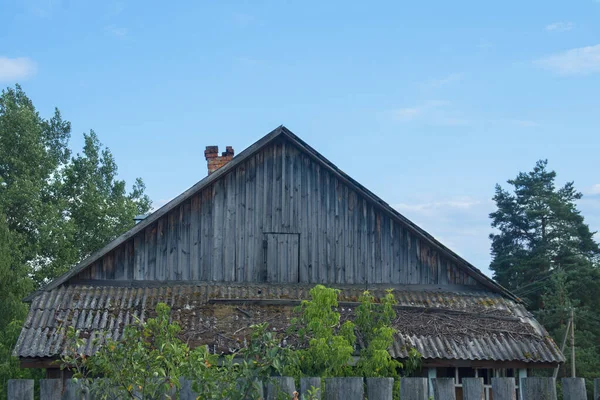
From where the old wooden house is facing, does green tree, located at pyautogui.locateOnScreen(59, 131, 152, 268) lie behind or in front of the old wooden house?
behind

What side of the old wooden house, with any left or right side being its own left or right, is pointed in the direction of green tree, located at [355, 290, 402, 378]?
front

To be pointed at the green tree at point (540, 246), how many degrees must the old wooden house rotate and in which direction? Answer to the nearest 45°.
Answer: approximately 135° to its left

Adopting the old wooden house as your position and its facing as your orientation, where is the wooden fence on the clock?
The wooden fence is roughly at 12 o'clock from the old wooden house.

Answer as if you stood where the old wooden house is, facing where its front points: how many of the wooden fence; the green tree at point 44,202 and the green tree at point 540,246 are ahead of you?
1

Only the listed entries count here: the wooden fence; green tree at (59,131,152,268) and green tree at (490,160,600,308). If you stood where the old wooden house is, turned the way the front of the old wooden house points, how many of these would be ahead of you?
1

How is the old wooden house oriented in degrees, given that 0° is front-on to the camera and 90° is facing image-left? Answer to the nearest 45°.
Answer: approximately 0°

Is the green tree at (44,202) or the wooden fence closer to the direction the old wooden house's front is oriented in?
the wooden fence
